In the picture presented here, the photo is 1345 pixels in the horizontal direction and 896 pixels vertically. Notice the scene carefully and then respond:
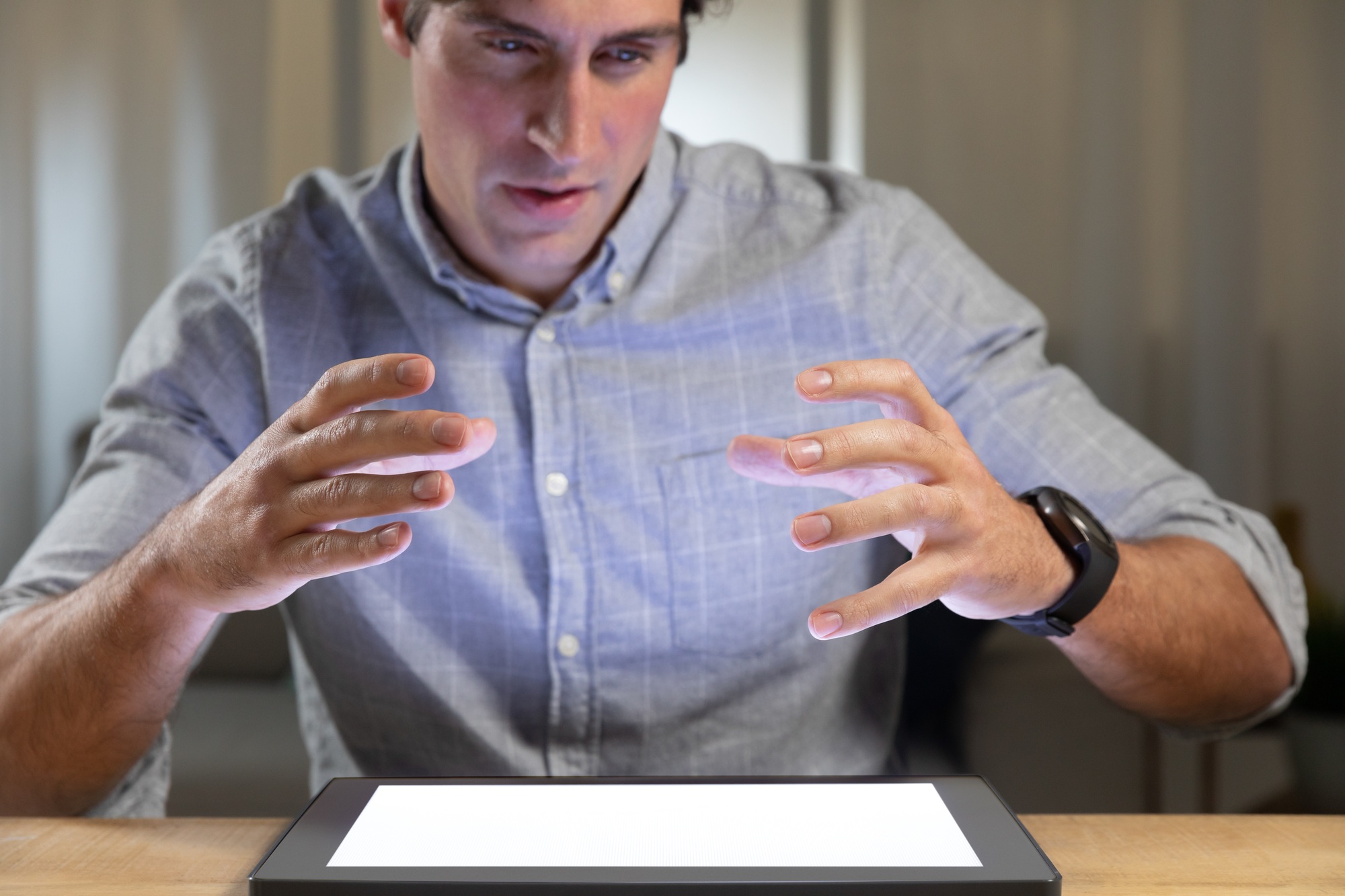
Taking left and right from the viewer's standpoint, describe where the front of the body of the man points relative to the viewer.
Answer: facing the viewer

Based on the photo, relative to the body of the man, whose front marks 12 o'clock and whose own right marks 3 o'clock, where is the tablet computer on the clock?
The tablet computer is roughly at 12 o'clock from the man.
